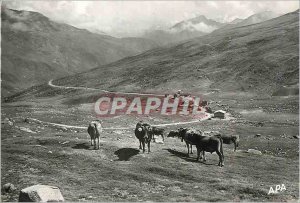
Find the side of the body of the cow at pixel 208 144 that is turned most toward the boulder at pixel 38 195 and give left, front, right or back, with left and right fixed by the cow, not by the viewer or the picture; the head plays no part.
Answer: left

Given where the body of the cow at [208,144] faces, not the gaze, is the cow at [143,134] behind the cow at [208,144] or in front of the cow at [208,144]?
in front

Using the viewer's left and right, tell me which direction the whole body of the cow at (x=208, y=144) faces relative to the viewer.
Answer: facing away from the viewer and to the left of the viewer

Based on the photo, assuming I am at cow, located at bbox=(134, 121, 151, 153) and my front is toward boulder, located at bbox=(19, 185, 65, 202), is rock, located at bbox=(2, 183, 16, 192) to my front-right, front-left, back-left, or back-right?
front-right

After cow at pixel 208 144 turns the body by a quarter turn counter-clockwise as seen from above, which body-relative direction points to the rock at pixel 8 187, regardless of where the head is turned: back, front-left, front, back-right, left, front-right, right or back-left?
front
